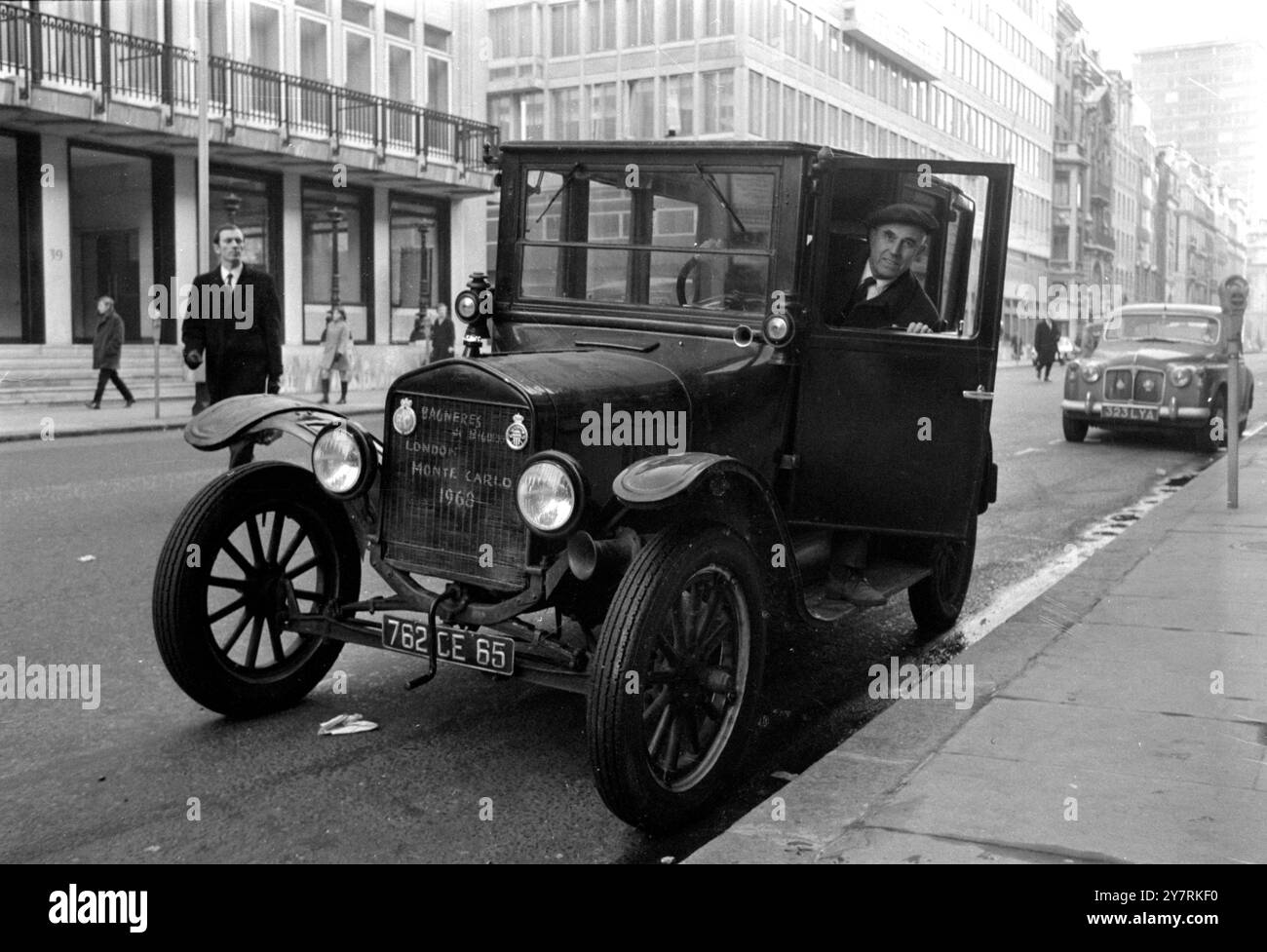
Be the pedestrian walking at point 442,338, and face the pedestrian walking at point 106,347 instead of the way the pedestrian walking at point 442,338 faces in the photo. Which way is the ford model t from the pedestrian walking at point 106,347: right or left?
left

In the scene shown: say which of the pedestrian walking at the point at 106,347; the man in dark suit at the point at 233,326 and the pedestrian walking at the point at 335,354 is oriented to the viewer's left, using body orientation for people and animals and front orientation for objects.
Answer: the pedestrian walking at the point at 106,347

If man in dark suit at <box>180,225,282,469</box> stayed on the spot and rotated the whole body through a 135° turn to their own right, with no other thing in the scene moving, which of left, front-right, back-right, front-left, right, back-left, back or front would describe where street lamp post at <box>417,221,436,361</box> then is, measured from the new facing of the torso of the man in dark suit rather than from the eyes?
front-right

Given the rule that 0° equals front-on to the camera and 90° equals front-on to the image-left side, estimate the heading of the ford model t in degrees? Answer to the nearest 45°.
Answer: approximately 45°

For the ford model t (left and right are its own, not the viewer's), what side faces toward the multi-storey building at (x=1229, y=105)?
back

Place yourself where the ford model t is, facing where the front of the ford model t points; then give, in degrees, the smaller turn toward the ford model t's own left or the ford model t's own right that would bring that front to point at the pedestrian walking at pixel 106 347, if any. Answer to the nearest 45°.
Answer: approximately 90° to the ford model t's own right

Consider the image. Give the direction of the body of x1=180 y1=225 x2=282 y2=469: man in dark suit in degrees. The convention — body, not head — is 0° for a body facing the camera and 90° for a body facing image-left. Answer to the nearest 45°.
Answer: approximately 0°

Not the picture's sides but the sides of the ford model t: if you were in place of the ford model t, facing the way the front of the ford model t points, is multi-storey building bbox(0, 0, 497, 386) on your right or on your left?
on your right

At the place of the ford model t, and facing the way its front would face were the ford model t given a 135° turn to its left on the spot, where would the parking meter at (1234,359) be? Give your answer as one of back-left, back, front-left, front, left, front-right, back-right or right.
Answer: front-left

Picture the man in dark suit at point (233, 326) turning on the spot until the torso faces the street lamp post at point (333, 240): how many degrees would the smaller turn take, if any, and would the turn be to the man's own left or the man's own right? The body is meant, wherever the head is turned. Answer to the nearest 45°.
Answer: approximately 180°

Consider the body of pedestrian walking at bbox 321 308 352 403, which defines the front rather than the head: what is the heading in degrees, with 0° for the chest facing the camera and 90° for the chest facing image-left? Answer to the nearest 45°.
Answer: approximately 0°

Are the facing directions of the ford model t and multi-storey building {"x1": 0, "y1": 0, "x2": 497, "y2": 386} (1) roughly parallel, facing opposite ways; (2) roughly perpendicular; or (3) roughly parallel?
roughly perpendicular

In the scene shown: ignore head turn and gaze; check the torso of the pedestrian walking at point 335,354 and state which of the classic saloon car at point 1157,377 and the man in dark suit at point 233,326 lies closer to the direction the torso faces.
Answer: the man in dark suit

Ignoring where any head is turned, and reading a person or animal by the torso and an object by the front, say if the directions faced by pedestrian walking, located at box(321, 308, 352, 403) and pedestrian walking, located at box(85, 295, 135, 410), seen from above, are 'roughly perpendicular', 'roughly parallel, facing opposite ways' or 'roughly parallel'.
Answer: roughly perpendicular

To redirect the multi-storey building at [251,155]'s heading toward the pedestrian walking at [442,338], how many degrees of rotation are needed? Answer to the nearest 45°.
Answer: approximately 45° to its left

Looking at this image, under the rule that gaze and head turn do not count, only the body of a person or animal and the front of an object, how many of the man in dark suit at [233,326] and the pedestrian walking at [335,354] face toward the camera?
2

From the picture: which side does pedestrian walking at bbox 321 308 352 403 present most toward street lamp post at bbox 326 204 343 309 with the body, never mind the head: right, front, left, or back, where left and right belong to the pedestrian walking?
back

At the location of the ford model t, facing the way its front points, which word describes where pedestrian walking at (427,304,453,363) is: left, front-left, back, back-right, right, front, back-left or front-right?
back-right

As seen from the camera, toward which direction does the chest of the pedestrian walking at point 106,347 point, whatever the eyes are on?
to the viewer's left
